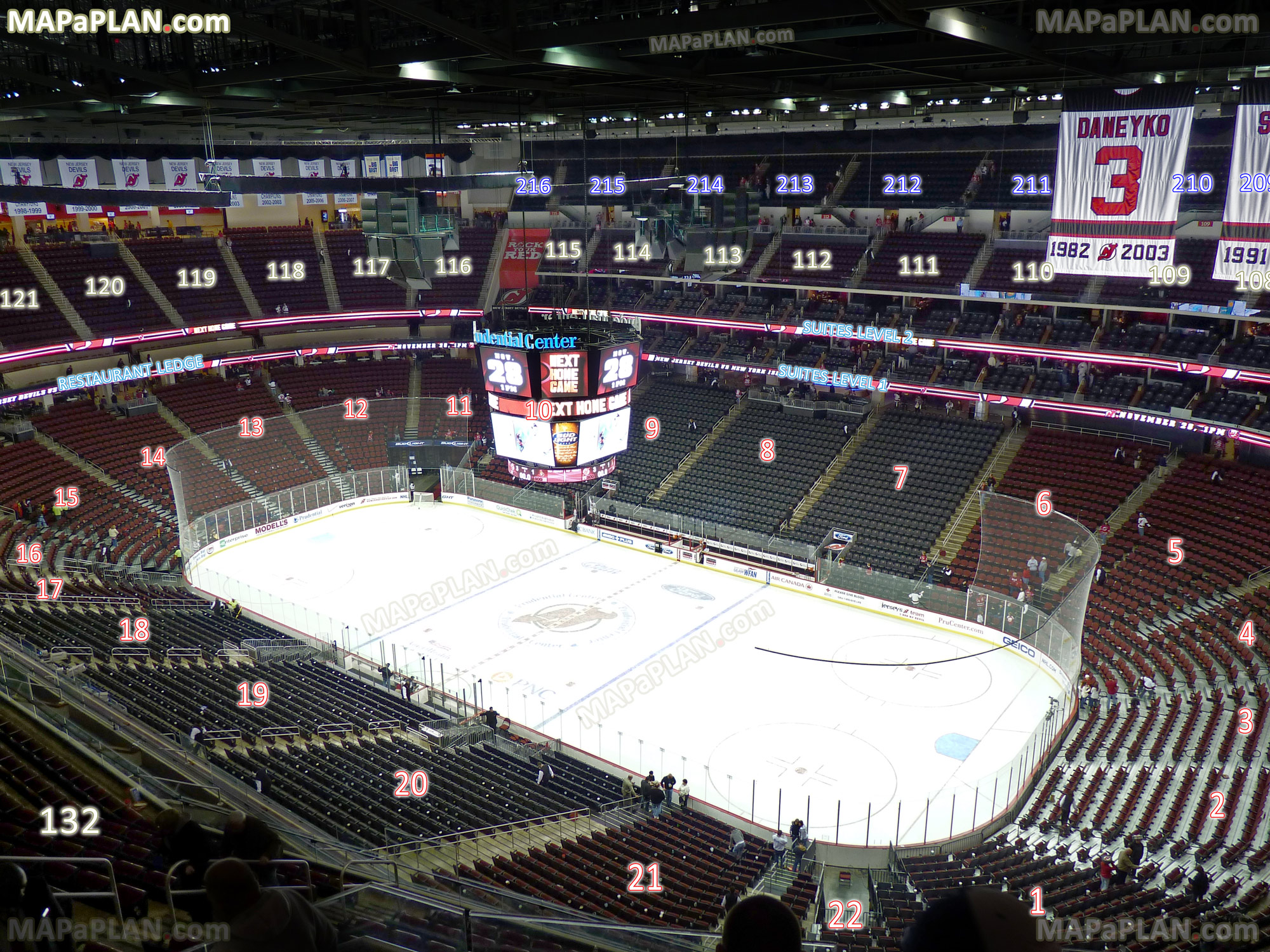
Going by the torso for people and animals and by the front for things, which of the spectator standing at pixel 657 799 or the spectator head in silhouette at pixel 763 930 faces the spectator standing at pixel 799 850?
the spectator head in silhouette at pixel 763 930

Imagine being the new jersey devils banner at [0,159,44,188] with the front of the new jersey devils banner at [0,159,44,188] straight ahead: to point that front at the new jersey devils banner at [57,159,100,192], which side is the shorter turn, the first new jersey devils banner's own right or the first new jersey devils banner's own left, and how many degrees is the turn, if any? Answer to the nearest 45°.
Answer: approximately 90° to the first new jersey devils banner's own left

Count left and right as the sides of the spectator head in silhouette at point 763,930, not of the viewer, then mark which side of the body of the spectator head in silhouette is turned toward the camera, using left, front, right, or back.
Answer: back

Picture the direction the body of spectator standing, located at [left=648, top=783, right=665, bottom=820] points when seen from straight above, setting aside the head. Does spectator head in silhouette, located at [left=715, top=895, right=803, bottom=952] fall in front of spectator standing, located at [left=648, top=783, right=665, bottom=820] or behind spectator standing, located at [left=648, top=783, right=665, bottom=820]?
behind

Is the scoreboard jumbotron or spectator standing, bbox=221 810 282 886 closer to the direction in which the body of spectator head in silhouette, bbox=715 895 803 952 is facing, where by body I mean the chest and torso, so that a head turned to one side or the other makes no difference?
the scoreboard jumbotron

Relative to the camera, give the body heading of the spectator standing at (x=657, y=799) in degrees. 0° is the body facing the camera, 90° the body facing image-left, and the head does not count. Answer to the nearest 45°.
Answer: approximately 180°

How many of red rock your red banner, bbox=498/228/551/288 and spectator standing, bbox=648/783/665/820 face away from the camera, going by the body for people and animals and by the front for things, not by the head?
1

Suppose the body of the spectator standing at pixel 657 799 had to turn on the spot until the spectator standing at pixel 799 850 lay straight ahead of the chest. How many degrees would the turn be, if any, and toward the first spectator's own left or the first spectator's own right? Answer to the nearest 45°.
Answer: approximately 135° to the first spectator's own right

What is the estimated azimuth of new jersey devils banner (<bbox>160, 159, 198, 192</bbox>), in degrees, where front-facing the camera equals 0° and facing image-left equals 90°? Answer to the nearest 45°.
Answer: approximately 0°

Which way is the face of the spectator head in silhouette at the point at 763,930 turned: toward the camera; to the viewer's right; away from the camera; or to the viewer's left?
away from the camera
